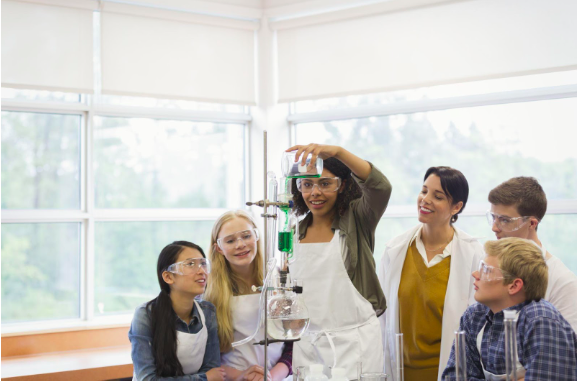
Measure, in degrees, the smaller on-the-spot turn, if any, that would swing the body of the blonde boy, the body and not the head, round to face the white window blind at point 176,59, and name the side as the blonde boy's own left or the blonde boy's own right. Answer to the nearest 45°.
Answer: approximately 90° to the blonde boy's own right

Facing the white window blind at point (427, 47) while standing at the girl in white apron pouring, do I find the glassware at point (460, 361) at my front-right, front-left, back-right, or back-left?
back-right

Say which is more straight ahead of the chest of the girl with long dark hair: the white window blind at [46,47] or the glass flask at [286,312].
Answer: the glass flask

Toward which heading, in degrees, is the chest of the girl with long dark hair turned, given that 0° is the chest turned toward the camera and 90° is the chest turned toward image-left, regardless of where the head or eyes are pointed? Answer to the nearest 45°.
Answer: approximately 315°

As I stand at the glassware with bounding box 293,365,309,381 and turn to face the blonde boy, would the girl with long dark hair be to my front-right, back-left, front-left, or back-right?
back-left

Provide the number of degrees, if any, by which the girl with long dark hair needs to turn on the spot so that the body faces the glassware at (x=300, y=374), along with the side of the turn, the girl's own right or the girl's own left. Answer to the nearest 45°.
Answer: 0° — they already face it

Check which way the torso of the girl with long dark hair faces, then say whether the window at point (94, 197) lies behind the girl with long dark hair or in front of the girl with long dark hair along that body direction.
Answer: behind

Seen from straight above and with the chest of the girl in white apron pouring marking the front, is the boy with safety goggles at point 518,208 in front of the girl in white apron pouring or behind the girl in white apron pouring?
behind

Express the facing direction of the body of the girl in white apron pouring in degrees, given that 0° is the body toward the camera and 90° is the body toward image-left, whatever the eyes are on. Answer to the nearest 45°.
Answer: approximately 45°

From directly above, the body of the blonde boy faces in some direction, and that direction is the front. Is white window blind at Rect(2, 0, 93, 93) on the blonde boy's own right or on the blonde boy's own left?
on the blonde boy's own right

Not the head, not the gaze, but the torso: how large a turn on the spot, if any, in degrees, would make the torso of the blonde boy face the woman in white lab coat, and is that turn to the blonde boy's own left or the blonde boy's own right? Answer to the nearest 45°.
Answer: approximately 90° to the blonde boy's own right

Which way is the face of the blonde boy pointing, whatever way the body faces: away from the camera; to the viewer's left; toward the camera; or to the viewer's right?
to the viewer's left
